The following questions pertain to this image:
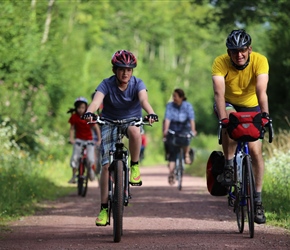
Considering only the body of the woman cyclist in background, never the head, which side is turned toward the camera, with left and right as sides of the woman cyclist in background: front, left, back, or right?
front

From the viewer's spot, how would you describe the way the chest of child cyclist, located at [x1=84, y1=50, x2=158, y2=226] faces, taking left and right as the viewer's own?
facing the viewer

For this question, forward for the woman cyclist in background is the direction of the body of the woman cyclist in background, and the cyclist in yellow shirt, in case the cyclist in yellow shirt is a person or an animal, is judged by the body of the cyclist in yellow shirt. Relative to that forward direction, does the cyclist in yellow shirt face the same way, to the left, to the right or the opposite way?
the same way

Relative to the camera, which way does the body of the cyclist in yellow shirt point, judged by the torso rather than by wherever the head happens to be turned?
toward the camera

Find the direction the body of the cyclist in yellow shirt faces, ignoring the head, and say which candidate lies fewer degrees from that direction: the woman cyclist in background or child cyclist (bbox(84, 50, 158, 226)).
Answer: the child cyclist

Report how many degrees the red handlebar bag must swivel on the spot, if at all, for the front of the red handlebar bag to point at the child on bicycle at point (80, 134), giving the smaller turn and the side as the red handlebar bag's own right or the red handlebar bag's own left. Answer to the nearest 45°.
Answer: approximately 135° to the red handlebar bag's own right

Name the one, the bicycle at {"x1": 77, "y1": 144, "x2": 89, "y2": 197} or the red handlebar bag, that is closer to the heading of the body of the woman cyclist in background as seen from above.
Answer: the red handlebar bag

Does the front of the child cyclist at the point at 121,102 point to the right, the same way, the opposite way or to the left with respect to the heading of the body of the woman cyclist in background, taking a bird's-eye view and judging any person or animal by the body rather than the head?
the same way

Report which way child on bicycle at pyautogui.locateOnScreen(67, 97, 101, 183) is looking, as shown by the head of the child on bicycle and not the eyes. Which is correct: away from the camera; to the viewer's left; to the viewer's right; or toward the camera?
toward the camera

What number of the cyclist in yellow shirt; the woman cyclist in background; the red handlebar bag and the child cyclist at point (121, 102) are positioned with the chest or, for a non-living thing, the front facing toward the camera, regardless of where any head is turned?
4

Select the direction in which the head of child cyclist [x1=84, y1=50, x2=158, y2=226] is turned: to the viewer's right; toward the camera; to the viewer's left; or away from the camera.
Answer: toward the camera

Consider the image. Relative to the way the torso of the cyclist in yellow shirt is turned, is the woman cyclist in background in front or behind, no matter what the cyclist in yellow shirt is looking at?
behind

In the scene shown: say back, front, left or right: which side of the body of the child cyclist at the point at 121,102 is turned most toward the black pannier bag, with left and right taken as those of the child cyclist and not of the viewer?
left

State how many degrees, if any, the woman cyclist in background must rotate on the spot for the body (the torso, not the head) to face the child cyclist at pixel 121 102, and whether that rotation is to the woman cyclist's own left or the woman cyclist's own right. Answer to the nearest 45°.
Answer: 0° — they already face them

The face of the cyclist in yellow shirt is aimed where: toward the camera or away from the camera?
toward the camera

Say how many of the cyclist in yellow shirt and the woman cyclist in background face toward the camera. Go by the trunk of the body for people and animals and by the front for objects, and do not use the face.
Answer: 2

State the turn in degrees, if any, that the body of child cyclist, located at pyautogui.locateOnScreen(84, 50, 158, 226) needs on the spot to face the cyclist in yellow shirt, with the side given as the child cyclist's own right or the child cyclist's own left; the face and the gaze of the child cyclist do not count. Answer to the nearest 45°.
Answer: approximately 90° to the child cyclist's own left

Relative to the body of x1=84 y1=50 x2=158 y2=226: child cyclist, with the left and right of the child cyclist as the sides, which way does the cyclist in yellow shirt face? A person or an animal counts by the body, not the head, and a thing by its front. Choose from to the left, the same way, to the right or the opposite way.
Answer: the same way
